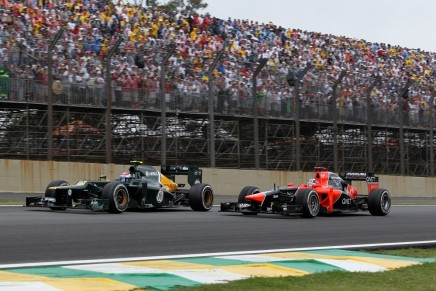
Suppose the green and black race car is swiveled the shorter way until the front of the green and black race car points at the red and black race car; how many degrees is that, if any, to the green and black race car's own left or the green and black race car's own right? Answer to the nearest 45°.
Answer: approximately 135° to the green and black race car's own left

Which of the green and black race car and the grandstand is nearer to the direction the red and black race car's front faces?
the green and black race car

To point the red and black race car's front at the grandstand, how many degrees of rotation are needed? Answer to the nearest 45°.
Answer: approximately 90° to its right

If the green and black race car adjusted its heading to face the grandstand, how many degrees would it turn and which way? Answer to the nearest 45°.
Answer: approximately 135° to its right

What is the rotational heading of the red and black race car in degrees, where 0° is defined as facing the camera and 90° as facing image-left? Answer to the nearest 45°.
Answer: approximately 45°

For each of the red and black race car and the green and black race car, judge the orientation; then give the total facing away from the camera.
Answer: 0
